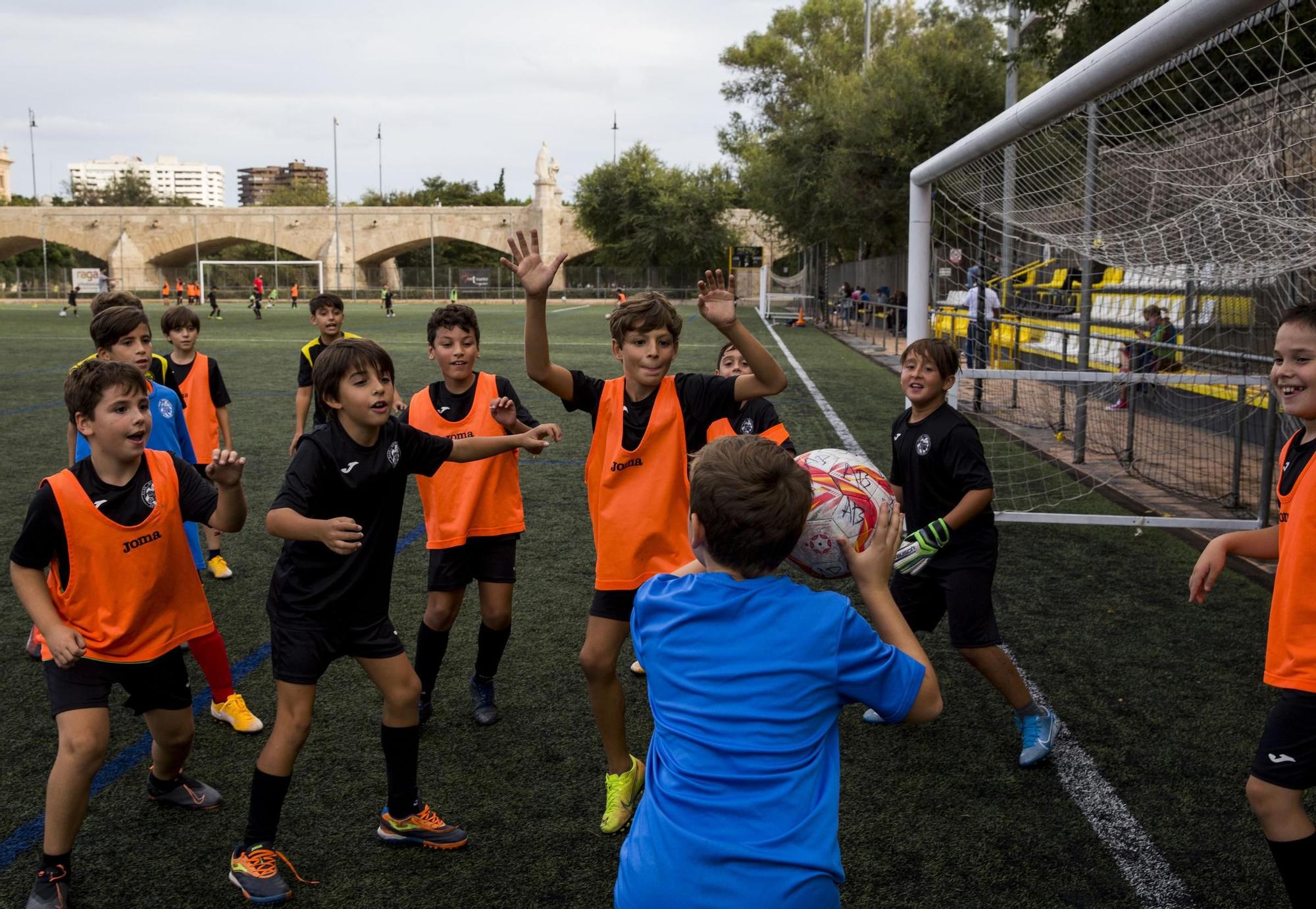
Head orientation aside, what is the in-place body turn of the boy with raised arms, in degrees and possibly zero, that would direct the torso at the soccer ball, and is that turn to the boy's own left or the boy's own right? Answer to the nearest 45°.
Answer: approximately 45° to the boy's own left

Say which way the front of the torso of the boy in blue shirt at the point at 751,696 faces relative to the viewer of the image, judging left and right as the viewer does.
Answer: facing away from the viewer

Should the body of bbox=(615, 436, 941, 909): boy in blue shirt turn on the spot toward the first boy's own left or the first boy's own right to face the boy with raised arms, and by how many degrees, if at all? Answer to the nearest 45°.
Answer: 0° — they already face them

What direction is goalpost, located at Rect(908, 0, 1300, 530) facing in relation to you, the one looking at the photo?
facing the viewer and to the left of the viewer

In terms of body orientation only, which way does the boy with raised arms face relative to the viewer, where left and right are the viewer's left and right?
facing the viewer

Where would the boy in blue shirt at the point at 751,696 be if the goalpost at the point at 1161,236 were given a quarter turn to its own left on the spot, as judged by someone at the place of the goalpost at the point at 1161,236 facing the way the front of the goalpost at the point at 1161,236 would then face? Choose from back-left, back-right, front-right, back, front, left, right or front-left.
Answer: front-right

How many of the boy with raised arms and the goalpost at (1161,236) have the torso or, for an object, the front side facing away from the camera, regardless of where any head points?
0

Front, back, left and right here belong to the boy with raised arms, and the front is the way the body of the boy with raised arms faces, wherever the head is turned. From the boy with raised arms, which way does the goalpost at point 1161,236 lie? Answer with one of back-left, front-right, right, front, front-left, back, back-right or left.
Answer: back-left

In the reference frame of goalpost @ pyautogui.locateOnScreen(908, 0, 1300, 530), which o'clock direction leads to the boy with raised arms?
The boy with raised arms is roughly at 11 o'clock from the goalpost.

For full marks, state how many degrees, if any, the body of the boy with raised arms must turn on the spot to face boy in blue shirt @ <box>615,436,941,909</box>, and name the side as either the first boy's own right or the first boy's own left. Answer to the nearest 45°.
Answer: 0° — they already face them

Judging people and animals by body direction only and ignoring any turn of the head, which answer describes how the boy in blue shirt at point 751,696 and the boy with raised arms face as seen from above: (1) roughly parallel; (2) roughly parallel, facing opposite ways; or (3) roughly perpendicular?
roughly parallel, facing opposite ways

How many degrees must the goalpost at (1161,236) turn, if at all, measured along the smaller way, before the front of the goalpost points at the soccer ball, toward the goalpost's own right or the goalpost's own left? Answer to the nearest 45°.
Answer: approximately 45° to the goalpost's own left

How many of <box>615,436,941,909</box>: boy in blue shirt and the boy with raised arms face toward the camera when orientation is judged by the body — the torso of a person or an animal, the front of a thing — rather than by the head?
1
